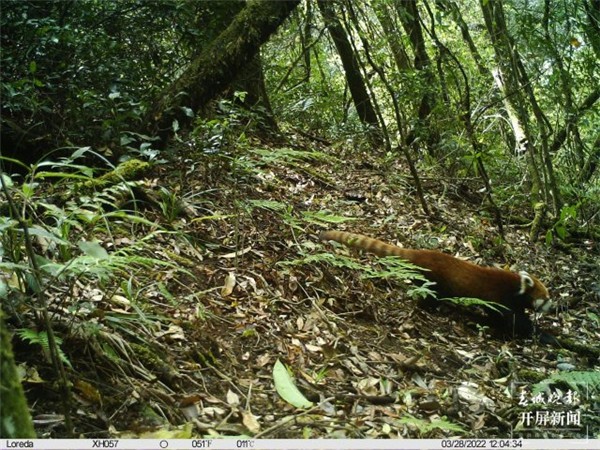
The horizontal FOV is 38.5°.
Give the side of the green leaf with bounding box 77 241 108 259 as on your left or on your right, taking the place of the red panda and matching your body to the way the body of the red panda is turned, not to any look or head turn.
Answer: on your right

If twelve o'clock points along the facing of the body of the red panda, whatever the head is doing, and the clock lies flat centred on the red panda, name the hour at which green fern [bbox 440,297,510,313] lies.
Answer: The green fern is roughly at 3 o'clock from the red panda.

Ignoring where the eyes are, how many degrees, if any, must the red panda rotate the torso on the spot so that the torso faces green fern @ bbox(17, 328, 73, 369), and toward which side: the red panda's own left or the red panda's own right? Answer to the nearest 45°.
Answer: approximately 135° to the red panda's own right

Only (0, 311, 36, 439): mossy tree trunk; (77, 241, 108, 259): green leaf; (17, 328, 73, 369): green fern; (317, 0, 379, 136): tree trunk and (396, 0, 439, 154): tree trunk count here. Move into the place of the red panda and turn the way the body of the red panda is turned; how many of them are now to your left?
2

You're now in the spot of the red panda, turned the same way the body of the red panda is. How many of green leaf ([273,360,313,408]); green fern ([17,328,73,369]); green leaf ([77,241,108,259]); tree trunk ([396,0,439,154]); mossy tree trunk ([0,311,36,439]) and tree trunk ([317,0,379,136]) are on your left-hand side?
2

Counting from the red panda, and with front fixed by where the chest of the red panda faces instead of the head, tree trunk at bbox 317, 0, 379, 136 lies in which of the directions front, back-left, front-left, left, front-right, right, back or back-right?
left

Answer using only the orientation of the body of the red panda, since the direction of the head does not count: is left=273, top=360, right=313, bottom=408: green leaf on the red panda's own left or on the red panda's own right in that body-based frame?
on the red panda's own right

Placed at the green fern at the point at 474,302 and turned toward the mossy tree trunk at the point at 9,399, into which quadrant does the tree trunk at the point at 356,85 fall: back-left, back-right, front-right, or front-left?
back-right

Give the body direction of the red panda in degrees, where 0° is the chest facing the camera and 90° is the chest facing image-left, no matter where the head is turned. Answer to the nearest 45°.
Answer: approximately 270°
